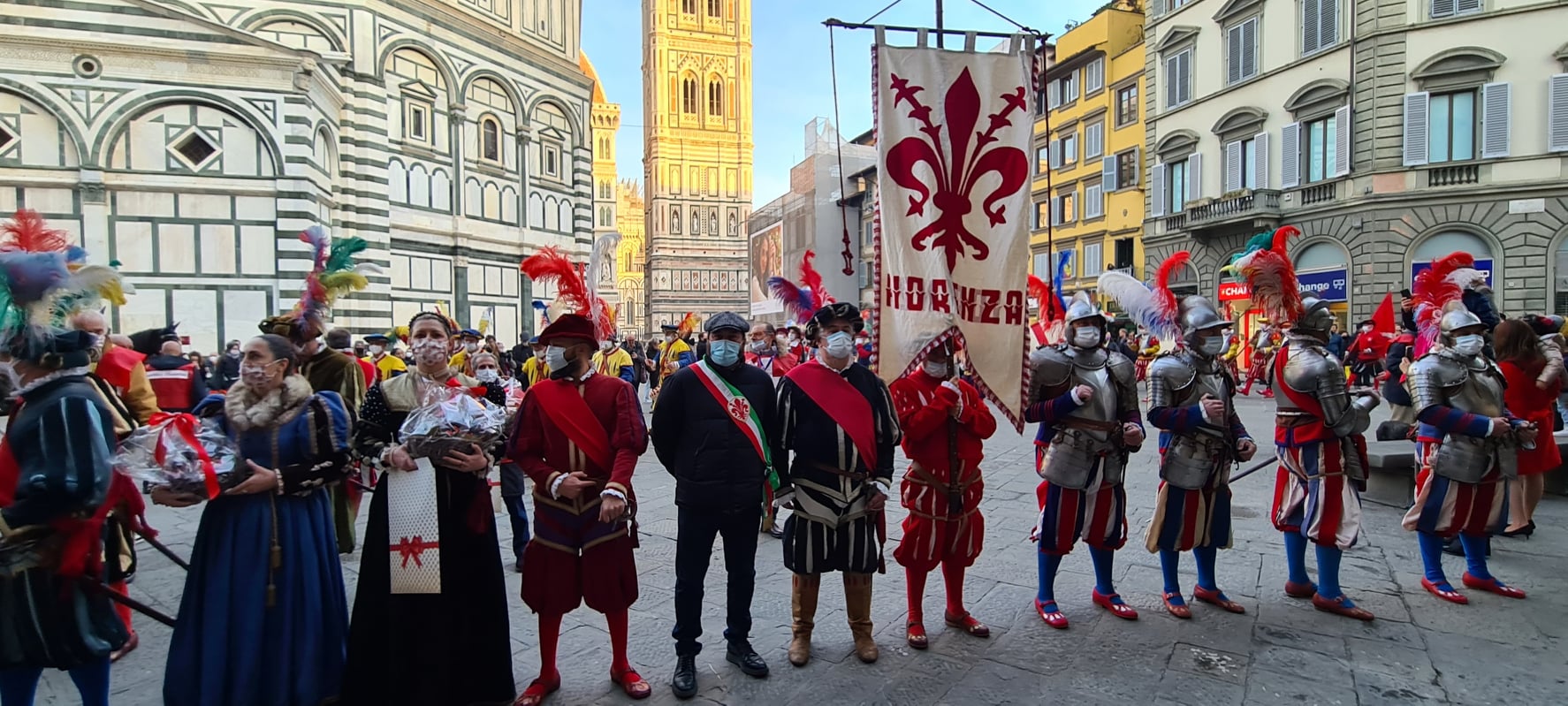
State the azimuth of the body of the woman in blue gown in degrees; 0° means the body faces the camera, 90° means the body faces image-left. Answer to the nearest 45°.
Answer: approximately 45°

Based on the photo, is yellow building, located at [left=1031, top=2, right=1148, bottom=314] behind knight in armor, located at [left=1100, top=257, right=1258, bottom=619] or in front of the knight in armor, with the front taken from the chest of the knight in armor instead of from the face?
behind

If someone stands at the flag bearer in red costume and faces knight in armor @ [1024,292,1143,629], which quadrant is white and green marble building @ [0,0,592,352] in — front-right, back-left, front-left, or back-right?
back-left

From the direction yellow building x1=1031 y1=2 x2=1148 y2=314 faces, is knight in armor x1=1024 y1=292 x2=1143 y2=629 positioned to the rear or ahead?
ahead

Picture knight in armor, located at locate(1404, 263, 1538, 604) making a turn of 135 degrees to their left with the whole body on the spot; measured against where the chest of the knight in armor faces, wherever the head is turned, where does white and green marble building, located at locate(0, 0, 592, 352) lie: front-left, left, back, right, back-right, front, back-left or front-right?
left

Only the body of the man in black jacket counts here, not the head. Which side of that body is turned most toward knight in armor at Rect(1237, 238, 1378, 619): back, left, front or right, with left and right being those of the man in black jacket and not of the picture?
left

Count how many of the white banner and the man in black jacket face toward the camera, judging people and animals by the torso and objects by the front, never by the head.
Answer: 2

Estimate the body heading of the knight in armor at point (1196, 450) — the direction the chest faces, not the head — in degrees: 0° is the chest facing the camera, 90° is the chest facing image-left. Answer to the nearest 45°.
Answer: approximately 315°

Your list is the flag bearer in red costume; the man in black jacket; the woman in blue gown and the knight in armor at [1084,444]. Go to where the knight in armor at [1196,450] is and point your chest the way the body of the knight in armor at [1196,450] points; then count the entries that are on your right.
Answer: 4
